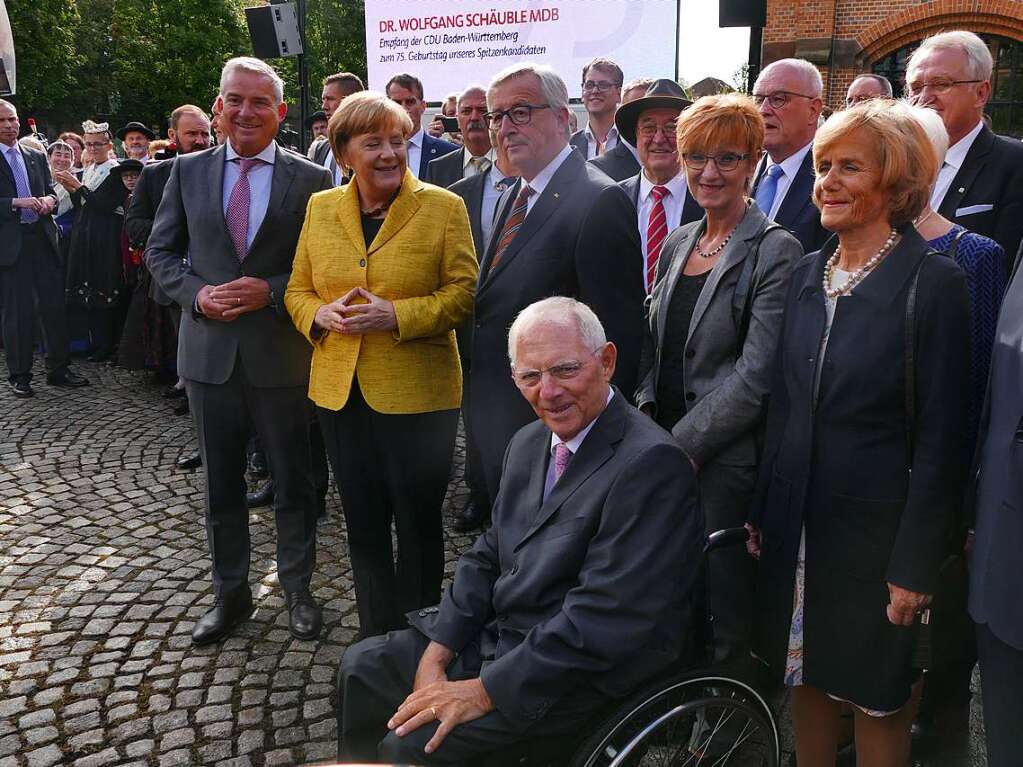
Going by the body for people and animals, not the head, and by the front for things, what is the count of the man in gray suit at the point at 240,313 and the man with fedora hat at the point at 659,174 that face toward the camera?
2

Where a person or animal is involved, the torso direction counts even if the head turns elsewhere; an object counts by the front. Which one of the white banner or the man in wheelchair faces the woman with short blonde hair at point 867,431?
the white banner

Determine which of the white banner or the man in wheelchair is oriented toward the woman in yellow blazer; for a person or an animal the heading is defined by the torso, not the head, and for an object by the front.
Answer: the white banner

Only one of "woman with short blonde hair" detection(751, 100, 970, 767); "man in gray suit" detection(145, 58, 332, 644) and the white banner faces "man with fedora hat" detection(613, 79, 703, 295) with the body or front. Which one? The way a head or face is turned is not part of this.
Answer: the white banner

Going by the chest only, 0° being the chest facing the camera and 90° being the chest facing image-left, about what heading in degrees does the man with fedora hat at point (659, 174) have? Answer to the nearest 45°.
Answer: approximately 0°

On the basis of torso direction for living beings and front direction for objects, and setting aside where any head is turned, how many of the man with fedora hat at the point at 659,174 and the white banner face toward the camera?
2

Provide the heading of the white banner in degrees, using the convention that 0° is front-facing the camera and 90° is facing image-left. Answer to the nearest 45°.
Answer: approximately 0°

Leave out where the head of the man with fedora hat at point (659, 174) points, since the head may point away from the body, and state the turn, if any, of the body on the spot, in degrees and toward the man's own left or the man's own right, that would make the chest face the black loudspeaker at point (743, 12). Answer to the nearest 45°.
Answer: approximately 180°

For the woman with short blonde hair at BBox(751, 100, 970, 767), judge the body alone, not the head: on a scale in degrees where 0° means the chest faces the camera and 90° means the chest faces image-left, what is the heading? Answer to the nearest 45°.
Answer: approximately 45°

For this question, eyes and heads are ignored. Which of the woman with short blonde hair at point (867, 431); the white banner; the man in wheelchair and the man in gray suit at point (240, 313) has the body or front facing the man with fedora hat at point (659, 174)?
the white banner

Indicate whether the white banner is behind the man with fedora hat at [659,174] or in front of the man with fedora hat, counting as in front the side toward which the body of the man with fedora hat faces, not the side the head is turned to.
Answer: behind

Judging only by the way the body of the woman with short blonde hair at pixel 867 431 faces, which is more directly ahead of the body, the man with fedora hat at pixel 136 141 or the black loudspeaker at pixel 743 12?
the man with fedora hat
